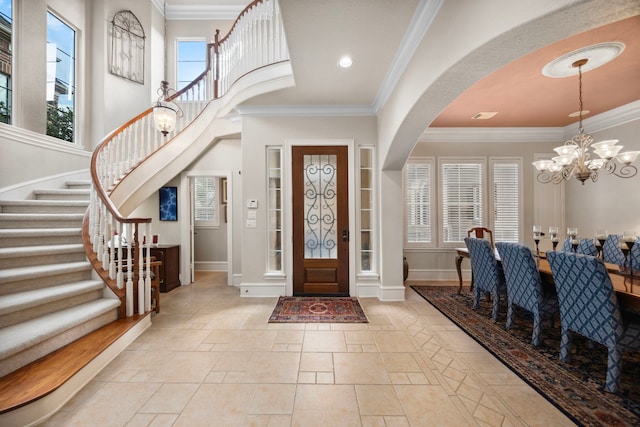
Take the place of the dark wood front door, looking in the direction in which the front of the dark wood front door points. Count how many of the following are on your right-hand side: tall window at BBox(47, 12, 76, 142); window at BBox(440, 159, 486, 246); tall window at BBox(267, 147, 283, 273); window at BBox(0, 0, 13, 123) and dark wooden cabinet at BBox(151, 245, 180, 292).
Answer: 4

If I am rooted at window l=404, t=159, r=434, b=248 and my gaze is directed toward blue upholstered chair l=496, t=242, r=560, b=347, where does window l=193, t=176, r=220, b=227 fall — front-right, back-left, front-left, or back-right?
back-right

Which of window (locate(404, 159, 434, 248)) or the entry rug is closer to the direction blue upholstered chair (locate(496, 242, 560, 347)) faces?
the window

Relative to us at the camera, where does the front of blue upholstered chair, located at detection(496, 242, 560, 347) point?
facing away from the viewer and to the right of the viewer

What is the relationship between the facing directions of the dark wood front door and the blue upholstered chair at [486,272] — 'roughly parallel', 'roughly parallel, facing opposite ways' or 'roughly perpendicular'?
roughly perpendicular

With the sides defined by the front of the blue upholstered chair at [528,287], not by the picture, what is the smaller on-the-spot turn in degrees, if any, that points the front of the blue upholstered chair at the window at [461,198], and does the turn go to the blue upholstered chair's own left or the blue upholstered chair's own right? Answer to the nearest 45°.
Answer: approximately 45° to the blue upholstered chair's own left

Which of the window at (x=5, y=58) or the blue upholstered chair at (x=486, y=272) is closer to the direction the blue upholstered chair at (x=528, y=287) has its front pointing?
the blue upholstered chair

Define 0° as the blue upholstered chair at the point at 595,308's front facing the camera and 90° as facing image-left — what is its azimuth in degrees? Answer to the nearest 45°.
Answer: approximately 225°

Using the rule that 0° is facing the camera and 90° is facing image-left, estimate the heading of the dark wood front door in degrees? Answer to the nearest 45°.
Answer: approximately 0°
